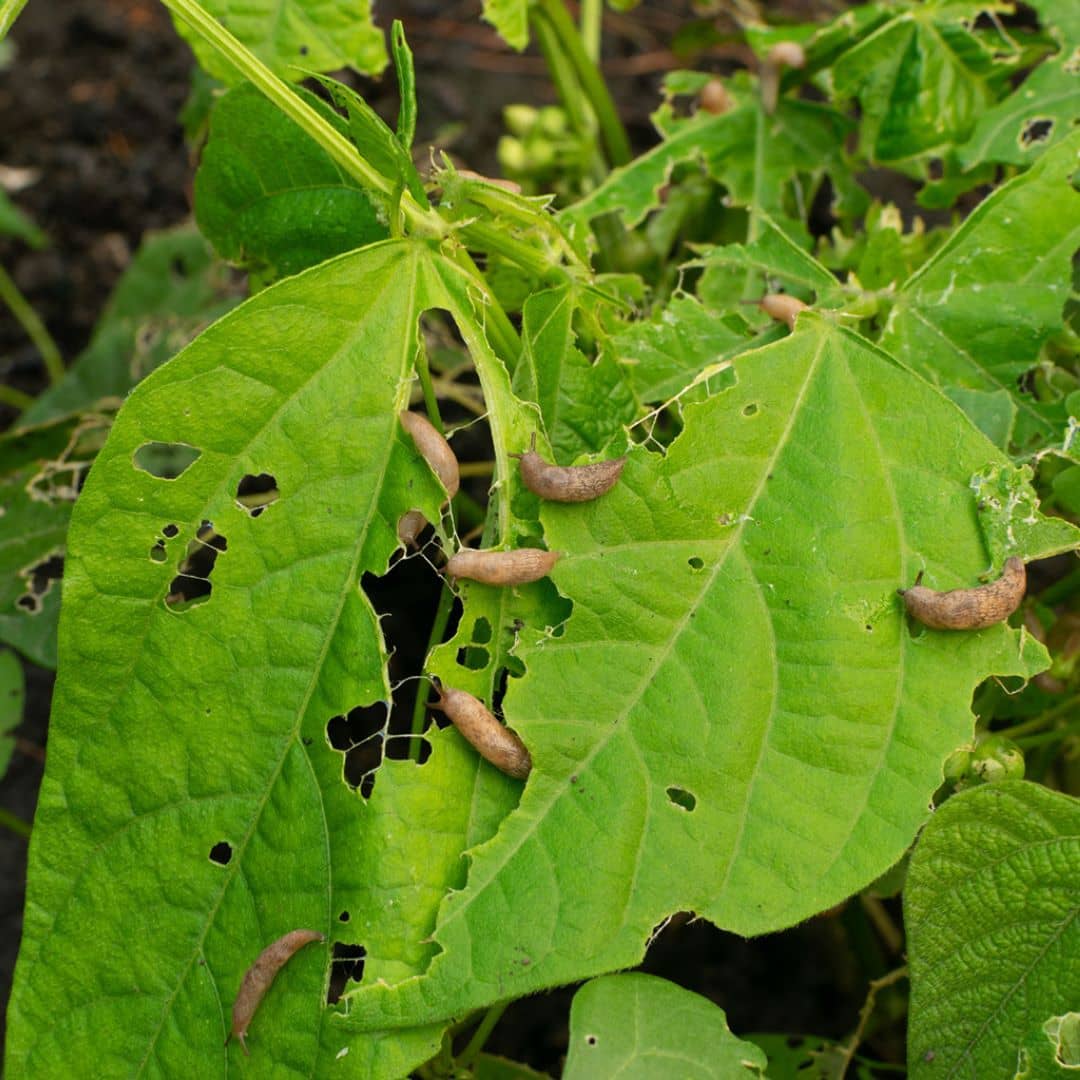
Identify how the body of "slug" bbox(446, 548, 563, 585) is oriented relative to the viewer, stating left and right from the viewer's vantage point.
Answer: facing to the left of the viewer

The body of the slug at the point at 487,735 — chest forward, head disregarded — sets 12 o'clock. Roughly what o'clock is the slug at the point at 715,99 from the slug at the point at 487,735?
the slug at the point at 715,99 is roughly at 2 o'clock from the slug at the point at 487,735.

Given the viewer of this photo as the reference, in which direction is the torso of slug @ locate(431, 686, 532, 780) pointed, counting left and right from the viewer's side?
facing away from the viewer and to the left of the viewer

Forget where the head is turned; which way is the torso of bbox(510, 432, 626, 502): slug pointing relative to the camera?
to the viewer's left

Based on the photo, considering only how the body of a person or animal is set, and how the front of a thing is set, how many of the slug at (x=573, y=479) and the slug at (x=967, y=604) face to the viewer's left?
2

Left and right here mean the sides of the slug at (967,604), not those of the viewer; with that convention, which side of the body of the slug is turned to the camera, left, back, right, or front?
left

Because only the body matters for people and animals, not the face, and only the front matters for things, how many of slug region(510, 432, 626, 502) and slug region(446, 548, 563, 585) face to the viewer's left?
2

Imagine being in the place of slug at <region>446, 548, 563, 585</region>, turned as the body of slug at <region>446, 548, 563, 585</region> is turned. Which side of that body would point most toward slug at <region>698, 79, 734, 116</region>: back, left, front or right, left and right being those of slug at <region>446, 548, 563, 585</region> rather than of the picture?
right
